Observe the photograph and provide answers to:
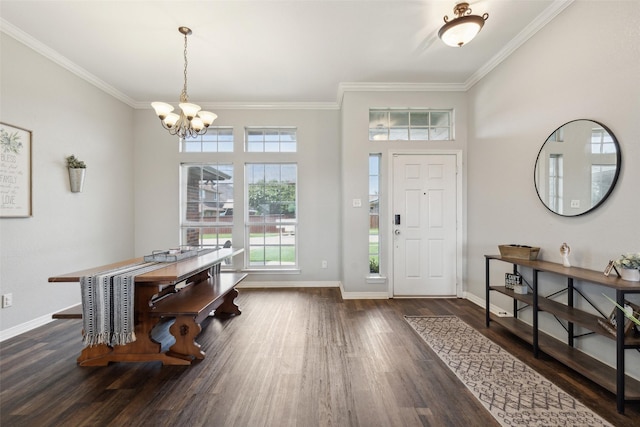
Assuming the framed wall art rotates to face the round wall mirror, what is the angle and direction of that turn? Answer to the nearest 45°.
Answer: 0° — it already faces it

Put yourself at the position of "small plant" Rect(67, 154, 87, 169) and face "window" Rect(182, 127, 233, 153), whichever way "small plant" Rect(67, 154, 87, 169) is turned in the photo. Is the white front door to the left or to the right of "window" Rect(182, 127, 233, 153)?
right

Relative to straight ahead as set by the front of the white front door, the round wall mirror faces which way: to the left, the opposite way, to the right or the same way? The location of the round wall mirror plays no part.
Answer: to the right

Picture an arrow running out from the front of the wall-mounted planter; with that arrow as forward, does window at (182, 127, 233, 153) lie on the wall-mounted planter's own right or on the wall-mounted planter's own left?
on the wall-mounted planter's own left

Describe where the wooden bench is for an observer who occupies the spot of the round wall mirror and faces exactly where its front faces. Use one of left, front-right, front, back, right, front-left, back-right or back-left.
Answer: front

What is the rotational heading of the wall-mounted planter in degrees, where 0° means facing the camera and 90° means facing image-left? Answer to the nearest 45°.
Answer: approximately 315°

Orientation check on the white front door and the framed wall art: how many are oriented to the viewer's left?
0

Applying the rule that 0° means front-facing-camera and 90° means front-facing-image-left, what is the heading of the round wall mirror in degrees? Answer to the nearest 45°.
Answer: approximately 45°

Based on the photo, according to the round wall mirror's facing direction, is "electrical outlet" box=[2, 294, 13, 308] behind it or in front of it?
in front

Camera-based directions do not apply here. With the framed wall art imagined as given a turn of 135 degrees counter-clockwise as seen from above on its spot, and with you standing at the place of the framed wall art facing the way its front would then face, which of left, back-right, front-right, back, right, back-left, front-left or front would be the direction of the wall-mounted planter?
front-right

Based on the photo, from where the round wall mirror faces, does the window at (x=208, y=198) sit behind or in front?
in front

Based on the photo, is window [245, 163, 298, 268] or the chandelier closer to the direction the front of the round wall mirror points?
the chandelier

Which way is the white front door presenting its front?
toward the camera

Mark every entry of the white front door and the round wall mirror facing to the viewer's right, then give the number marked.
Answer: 0

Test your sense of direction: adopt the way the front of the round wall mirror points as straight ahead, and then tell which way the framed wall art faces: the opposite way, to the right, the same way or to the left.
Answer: the opposite way

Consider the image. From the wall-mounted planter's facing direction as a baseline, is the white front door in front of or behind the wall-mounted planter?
in front

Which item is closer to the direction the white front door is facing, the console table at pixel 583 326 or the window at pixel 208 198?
the console table
